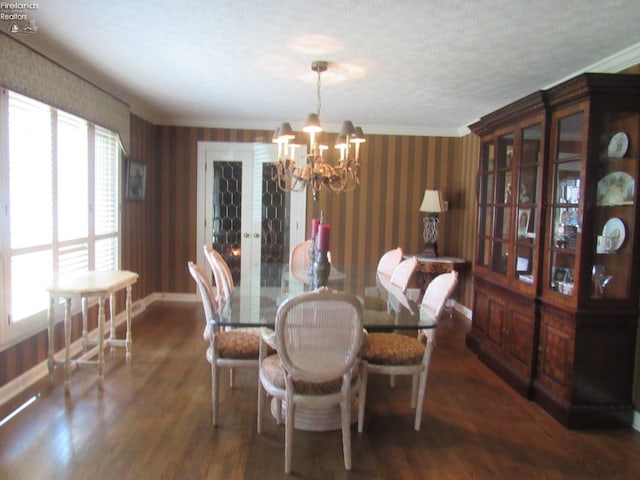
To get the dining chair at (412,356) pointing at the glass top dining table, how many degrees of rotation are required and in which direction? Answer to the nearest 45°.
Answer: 0° — it already faces it

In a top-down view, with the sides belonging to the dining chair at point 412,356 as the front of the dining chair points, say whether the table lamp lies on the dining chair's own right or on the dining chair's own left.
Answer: on the dining chair's own right

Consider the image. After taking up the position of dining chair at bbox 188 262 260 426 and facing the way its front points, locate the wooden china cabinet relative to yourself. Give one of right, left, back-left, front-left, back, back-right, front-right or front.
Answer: front

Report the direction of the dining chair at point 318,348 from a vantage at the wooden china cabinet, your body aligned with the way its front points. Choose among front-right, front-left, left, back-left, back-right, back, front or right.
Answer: front

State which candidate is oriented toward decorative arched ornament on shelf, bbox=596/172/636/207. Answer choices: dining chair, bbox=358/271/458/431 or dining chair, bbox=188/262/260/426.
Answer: dining chair, bbox=188/262/260/426

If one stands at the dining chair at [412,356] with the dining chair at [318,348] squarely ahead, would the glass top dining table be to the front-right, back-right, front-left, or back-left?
front-right

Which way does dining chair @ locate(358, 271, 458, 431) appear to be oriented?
to the viewer's left

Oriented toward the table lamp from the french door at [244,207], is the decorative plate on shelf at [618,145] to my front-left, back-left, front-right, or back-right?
front-right

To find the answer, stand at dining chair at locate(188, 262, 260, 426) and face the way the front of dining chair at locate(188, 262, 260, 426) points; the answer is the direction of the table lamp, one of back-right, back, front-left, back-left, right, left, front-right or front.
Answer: front-left

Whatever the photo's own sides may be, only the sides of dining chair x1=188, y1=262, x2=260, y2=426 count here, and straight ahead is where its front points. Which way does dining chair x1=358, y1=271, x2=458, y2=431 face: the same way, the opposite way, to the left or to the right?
the opposite way

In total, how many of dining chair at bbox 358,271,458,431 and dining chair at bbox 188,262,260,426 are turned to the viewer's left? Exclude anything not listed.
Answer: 1

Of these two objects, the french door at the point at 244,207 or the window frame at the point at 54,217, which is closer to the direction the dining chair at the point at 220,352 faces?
the french door

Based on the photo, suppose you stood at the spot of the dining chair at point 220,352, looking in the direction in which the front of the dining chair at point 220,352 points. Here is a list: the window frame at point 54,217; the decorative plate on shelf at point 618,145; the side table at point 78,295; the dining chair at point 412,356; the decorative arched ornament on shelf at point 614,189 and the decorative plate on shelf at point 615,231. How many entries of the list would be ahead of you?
4

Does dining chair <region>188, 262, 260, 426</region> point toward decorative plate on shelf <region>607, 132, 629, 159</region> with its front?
yes

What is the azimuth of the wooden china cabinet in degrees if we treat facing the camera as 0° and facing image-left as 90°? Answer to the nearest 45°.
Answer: approximately 45°

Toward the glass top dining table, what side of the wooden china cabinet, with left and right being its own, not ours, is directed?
front

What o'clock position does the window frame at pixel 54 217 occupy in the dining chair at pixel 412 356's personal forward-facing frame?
The window frame is roughly at 12 o'clock from the dining chair.

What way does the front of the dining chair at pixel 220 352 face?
to the viewer's right

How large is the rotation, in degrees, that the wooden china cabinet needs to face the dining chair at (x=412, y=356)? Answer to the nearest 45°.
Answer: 0° — it already faces it

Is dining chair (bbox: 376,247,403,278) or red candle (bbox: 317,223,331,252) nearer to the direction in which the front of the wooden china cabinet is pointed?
the red candle

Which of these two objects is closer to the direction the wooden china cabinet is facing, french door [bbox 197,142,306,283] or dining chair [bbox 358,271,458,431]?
the dining chair

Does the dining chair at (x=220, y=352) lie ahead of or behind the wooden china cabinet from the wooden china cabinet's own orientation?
ahead
